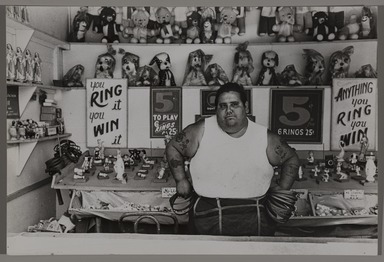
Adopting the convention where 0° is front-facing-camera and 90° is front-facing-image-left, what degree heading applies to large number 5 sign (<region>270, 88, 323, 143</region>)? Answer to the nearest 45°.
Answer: approximately 0°

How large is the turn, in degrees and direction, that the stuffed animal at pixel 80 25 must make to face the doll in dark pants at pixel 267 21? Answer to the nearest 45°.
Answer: approximately 45° to its left

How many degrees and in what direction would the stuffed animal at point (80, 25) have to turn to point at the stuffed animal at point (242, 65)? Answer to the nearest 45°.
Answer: approximately 45° to its left

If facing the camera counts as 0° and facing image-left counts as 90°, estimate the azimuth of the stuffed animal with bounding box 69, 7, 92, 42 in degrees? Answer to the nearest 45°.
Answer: approximately 315°

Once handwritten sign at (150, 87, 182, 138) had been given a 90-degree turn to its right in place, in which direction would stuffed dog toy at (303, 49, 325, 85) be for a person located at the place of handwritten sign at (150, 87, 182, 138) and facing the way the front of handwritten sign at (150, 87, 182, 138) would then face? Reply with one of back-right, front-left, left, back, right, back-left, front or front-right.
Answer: back

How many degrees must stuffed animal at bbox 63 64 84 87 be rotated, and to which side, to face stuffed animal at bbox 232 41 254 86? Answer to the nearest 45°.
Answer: approximately 45° to its left

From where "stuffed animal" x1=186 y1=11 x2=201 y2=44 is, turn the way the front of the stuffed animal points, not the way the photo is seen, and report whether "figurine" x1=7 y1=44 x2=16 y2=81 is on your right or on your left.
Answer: on your right

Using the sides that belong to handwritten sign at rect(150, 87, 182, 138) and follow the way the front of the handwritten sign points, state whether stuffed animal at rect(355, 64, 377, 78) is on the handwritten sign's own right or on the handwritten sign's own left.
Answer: on the handwritten sign's own left

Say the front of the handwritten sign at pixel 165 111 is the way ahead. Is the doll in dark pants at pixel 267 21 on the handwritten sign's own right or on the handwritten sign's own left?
on the handwritten sign's own left

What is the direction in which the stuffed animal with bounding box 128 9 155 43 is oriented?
toward the camera

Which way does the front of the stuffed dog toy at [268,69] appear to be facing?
toward the camera

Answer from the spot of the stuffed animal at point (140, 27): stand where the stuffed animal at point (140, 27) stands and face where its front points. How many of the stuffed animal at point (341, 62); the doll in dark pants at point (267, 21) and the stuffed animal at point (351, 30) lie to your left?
3
